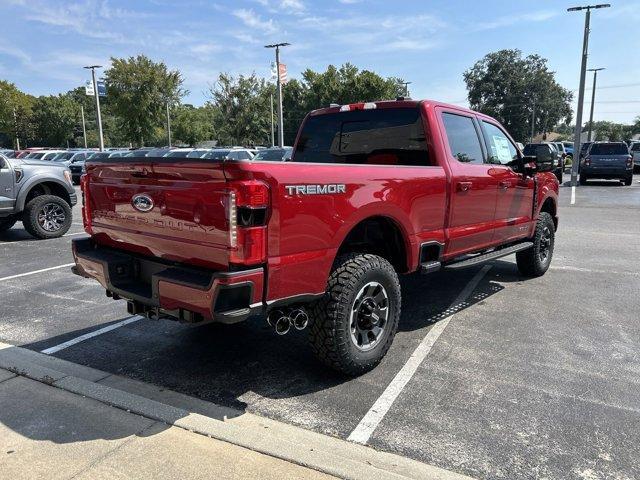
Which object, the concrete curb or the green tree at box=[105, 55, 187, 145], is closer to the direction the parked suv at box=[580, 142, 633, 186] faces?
the green tree

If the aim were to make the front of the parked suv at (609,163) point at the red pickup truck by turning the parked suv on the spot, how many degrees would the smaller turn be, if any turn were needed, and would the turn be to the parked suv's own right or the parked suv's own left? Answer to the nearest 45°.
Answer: approximately 180°

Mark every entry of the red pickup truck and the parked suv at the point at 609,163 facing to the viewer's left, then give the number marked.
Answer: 0

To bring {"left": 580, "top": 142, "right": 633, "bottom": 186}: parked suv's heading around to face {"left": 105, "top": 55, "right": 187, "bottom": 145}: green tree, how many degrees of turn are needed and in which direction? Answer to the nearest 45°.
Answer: approximately 90° to its left

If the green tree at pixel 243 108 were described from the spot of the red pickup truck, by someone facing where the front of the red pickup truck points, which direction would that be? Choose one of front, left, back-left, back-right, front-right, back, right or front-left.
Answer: front-left

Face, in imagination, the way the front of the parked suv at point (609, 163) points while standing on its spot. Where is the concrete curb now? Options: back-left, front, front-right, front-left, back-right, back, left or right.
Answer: back

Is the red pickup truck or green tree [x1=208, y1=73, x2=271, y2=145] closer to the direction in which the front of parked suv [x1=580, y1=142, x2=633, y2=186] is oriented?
the green tree

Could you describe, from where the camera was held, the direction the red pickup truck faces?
facing away from the viewer and to the right of the viewer

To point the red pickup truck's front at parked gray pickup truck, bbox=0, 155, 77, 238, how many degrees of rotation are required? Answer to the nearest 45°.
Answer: approximately 90° to its left

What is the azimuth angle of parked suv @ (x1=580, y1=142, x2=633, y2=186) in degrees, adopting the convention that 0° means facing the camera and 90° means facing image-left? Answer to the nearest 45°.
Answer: approximately 180°
